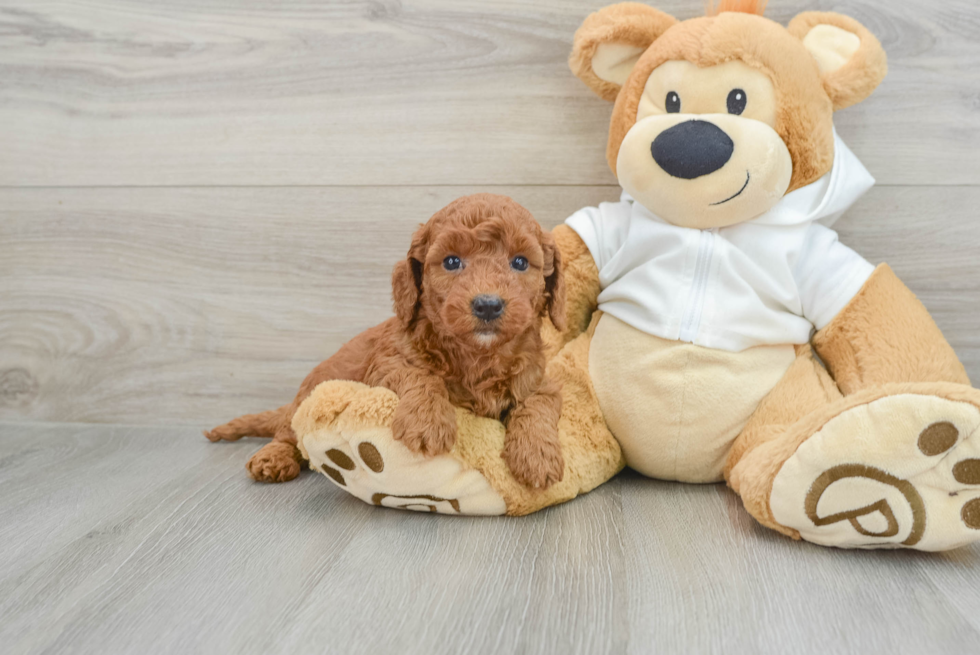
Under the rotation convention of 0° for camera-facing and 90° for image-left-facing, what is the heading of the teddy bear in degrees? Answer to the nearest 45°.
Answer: approximately 0°

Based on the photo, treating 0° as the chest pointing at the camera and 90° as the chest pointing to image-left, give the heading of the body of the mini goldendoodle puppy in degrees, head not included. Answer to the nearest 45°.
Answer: approximately 315°
